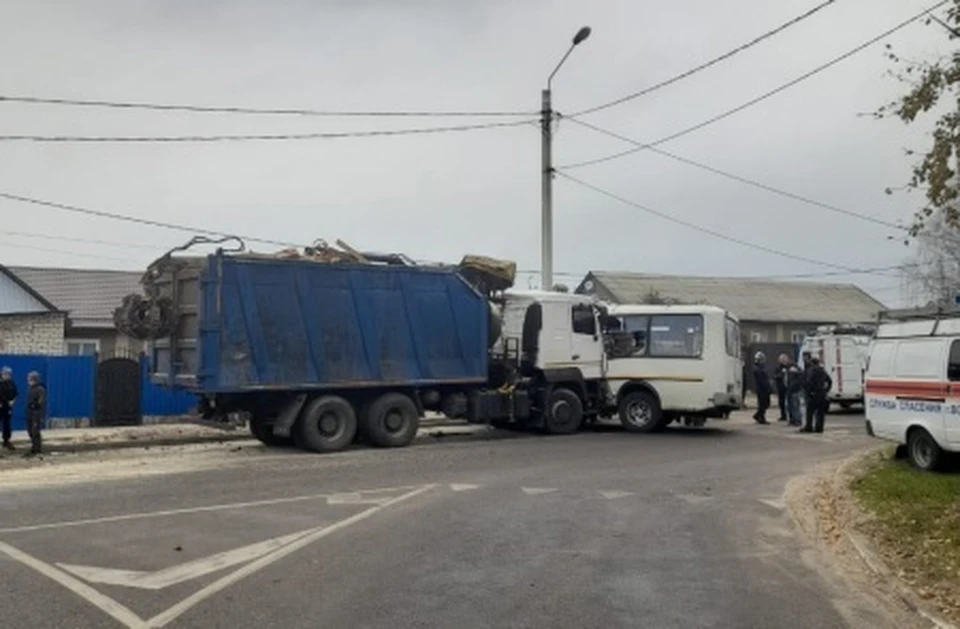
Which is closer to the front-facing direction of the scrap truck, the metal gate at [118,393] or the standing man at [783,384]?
the standing man

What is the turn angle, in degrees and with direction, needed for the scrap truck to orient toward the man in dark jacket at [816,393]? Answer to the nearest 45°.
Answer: approximately 45° to its right

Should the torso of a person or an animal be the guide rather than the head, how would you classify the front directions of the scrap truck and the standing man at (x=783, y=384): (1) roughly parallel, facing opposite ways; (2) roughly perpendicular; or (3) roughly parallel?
roughly perpendicular

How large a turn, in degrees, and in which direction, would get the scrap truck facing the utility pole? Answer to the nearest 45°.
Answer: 0° — it already faces it

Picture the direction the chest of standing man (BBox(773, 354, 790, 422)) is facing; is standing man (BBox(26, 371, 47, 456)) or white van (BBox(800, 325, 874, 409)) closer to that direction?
the standing man

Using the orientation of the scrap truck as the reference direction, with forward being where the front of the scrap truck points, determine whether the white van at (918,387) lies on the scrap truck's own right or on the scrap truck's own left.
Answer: on the scrap truck's own right

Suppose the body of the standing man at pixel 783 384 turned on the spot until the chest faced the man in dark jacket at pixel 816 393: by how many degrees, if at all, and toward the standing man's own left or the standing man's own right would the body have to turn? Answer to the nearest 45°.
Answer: approximately 90° to the standing man's own left

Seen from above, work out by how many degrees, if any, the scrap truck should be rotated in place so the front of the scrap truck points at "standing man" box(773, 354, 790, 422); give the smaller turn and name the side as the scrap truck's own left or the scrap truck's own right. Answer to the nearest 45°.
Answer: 0° — it already faces them

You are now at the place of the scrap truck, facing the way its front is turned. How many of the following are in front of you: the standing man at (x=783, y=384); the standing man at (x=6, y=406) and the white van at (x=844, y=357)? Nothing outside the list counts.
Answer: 2
